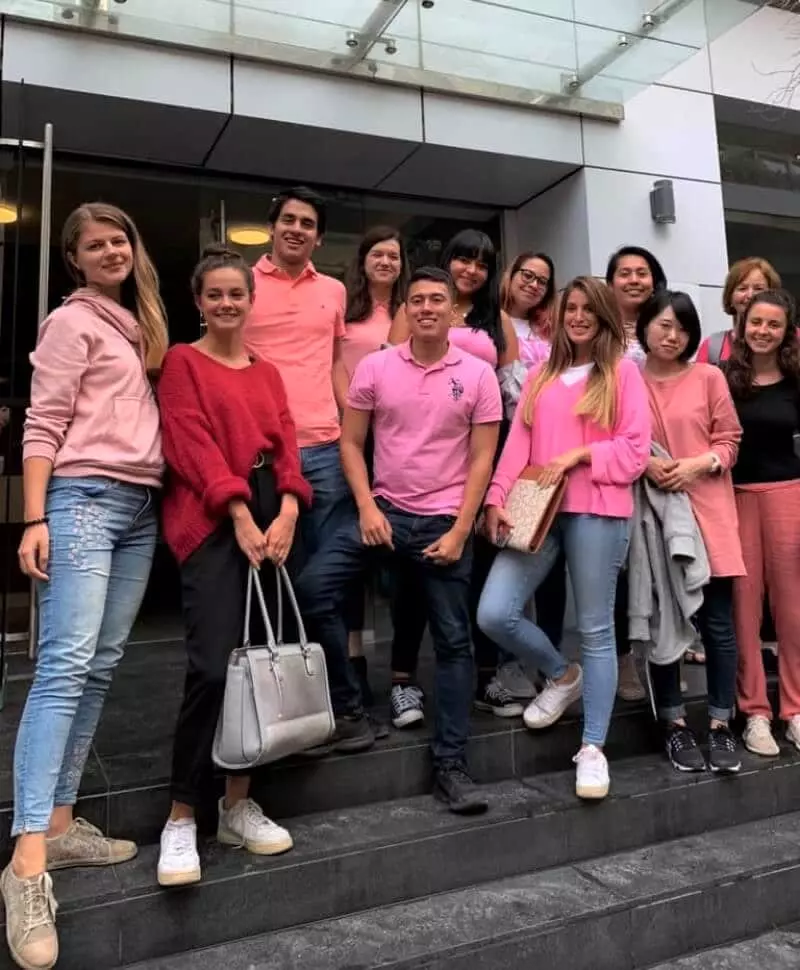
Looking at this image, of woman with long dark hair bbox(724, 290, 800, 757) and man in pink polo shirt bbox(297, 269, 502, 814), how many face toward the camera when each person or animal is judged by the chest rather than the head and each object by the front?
2

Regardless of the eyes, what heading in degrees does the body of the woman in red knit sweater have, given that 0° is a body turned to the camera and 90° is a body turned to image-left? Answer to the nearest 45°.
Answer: approximately 315°

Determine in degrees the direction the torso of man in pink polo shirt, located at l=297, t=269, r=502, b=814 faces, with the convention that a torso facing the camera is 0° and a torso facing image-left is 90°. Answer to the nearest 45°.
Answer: approximately 0°

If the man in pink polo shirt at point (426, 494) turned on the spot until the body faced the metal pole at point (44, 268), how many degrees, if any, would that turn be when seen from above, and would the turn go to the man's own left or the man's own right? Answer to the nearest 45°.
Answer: approximately 90° to the man's own right

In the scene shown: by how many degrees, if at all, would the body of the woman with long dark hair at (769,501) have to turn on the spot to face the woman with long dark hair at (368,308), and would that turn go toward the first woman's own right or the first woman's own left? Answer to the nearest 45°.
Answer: approximately 45° to the first woman's own right

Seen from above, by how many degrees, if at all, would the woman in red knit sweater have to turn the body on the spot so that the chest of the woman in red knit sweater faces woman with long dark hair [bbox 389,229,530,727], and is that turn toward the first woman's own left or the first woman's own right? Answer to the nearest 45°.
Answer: approximately 90° to the first woman's own left

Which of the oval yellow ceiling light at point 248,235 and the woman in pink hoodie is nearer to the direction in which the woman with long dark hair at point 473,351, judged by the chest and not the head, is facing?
the woman in pink hoodie
